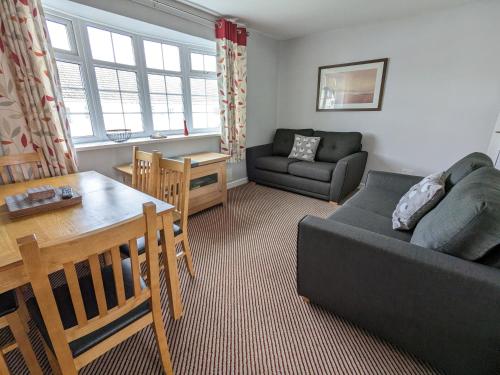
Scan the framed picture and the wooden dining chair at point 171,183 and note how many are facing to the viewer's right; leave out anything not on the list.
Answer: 0

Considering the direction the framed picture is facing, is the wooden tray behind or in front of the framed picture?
in front

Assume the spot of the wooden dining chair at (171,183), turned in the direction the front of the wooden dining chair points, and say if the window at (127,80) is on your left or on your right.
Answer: on your right

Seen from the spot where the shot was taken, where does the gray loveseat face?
facing the viewer and to the left of the viewer

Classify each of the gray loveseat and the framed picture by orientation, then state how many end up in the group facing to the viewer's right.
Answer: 0

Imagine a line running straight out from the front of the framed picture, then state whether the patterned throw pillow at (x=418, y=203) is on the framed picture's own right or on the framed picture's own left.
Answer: on the framed picture's own left

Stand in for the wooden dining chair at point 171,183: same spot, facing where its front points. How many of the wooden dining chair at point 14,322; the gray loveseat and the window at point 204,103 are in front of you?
1

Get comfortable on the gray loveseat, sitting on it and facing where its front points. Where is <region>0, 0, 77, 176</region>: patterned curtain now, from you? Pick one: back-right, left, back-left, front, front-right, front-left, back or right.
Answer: front

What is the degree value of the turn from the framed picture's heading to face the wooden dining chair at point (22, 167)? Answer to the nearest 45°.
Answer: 0° — it already faces it

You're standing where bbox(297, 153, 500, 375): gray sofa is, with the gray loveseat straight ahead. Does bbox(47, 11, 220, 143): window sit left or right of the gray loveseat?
left
